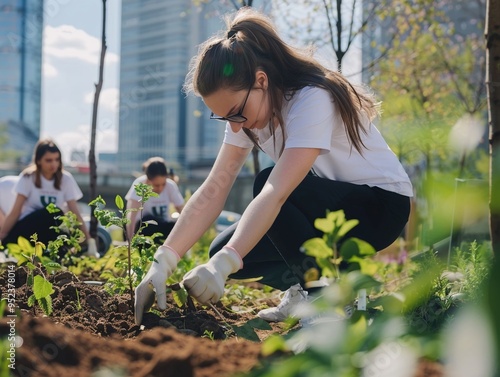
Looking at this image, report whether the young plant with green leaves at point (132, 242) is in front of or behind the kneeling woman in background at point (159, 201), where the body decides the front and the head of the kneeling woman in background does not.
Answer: in front

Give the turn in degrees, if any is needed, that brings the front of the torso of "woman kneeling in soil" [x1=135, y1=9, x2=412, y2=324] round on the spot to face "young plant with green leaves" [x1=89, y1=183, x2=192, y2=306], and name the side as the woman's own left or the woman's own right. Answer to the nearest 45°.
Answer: approximately 45° to the woman's own right

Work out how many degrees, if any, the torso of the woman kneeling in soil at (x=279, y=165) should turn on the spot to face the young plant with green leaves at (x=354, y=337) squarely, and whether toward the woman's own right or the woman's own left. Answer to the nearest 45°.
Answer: approximately 45° to the woman's own left

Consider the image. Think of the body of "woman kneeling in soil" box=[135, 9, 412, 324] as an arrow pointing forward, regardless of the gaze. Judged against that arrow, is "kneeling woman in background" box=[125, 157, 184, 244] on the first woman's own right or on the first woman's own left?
on the first woman's own right

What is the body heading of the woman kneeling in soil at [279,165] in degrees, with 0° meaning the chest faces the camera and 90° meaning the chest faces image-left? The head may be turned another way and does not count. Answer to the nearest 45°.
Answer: approximately 45°

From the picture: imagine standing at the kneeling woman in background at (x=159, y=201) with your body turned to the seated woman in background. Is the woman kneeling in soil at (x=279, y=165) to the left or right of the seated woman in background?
left

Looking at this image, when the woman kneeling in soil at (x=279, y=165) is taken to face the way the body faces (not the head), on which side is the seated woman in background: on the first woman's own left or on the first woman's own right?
on the first woman's own right

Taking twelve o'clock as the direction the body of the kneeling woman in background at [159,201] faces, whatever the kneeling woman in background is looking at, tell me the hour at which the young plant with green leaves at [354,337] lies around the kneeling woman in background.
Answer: The young plant with green leaves is roughly at 12 o'clock from the kneeling woman in background.

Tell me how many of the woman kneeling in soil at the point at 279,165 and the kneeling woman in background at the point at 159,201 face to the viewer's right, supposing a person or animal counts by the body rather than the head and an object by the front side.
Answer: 0

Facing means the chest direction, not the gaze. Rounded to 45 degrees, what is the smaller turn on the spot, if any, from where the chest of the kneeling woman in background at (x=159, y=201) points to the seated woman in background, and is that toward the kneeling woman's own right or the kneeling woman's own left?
approximately 45° to the kneeling woman's own right

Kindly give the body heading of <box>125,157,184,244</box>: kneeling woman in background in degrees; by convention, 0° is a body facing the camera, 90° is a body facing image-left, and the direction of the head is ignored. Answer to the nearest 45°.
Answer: approximately 0°
